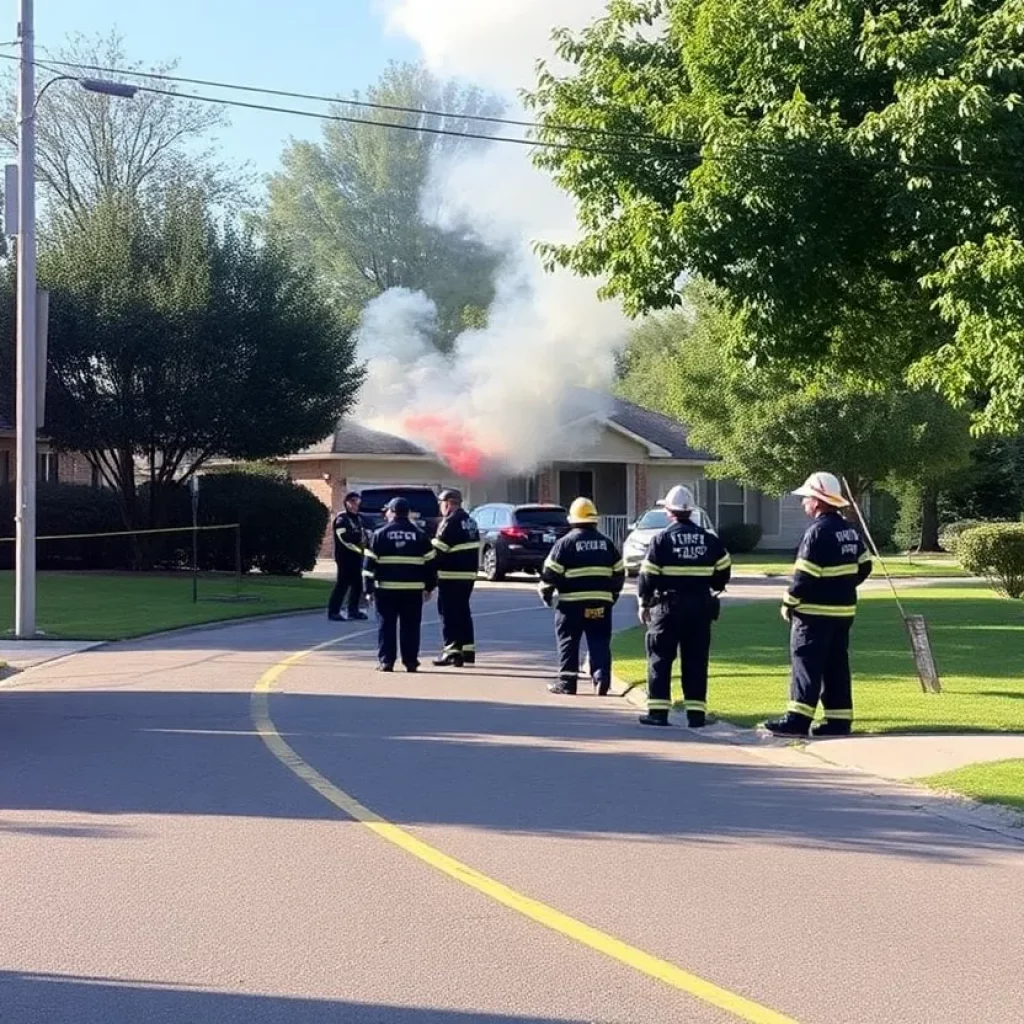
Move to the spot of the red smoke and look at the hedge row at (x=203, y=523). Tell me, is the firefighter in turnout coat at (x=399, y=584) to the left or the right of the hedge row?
left

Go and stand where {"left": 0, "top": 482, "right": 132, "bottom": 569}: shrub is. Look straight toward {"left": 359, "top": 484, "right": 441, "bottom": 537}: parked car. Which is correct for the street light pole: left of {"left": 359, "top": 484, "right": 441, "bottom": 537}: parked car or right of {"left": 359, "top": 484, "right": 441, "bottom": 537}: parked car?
right

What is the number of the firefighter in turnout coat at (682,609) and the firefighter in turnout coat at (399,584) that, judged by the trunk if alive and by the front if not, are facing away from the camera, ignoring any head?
2

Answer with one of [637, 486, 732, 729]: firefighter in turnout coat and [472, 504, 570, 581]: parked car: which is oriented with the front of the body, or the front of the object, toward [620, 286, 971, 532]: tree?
the firefighter in turnout coat

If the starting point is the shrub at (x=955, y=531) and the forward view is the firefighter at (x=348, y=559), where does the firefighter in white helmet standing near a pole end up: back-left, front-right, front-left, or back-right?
front-left

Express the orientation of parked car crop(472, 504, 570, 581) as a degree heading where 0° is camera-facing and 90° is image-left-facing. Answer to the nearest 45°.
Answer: approximately 135°

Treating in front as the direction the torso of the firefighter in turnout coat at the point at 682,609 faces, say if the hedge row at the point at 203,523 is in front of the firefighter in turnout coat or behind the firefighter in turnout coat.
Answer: in front

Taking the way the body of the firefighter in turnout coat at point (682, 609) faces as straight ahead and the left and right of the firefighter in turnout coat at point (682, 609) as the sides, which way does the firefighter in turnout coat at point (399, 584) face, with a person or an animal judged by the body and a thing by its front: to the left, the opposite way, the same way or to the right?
the same way

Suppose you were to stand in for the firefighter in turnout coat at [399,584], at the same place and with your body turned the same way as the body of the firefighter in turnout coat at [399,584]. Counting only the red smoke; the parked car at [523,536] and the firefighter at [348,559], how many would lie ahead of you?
3

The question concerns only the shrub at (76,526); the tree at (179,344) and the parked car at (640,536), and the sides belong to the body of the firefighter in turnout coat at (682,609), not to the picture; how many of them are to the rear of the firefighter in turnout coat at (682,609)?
0

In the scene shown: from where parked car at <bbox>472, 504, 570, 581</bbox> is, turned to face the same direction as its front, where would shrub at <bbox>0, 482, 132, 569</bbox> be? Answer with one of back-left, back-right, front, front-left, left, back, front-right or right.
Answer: front-left

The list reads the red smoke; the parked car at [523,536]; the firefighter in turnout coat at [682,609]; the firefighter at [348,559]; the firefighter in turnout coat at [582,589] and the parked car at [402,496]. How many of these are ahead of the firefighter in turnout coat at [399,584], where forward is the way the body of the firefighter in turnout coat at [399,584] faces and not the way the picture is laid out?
4

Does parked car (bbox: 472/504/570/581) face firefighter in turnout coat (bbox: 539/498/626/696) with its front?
no

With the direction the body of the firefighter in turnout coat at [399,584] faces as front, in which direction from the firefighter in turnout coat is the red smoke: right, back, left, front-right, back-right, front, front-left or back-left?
front

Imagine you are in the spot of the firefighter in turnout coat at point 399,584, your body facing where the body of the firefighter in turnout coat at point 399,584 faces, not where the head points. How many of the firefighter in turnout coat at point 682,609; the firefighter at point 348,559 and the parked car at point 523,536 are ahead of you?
2

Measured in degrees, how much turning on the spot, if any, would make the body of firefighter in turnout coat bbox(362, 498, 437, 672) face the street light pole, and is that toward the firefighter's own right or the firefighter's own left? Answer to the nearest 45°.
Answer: approximately 45° to the firefighter's own left

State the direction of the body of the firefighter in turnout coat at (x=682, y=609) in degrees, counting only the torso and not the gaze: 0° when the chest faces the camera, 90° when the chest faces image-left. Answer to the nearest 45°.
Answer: approximately 180°

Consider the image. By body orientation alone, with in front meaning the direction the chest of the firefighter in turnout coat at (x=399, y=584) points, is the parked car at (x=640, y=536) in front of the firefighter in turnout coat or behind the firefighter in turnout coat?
in front

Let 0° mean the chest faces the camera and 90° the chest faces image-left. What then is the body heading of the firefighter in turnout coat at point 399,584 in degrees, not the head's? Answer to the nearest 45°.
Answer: approximately 180°
